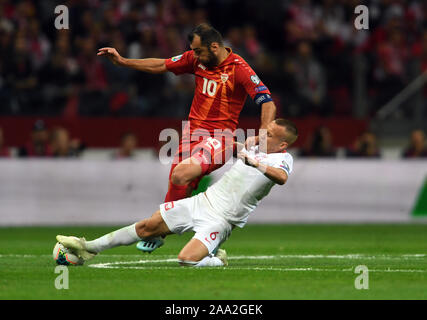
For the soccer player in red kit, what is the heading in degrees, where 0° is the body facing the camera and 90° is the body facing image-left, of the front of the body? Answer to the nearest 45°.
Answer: approximately 45°

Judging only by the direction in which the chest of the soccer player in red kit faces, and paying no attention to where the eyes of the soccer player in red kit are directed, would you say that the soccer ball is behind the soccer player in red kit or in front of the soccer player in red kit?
in front
